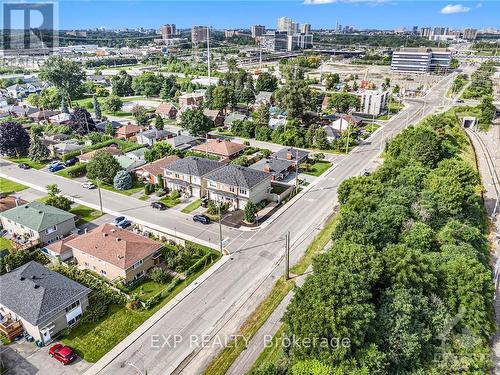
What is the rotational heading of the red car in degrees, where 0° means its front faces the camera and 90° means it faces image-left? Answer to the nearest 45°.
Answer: approximately 135°

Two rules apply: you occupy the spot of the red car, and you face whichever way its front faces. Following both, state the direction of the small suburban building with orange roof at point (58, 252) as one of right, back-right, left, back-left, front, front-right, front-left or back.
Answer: front-right

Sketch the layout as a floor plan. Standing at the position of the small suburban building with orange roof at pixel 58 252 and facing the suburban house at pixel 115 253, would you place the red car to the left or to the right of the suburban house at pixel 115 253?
right

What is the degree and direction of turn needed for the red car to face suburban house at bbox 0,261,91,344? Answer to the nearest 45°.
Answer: approximately 45° to its right

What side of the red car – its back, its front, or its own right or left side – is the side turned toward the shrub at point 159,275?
right
